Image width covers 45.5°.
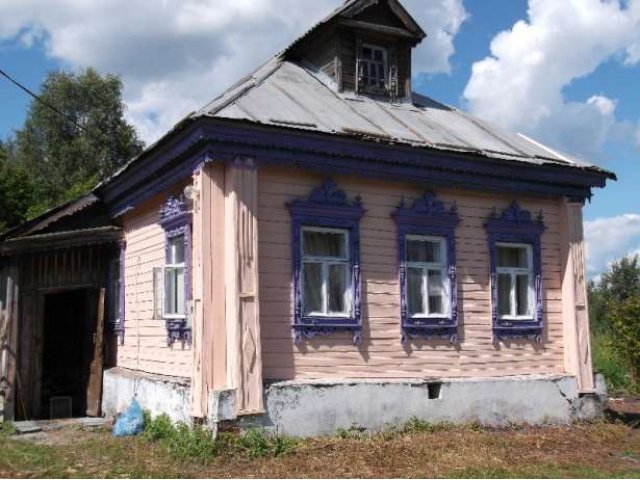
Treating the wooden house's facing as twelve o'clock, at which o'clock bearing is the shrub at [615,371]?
The shrub is roughly at 9 o'clock from the wooden house.

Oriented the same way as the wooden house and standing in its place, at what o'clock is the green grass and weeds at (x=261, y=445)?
The green grass and weeds is roughly at 2 o'clock from the wooden house.

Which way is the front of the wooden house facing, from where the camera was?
facing the viewer and to the right of the viewer

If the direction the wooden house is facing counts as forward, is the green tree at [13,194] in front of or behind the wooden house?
behind

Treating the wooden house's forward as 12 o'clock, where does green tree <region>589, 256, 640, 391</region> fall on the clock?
The green tree is roughly at 9 o'clock from the wooden house.

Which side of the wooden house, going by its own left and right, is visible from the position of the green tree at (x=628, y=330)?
left

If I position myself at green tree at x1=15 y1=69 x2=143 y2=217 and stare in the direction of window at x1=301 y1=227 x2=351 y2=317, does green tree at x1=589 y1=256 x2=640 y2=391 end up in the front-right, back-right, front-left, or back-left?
front-left
